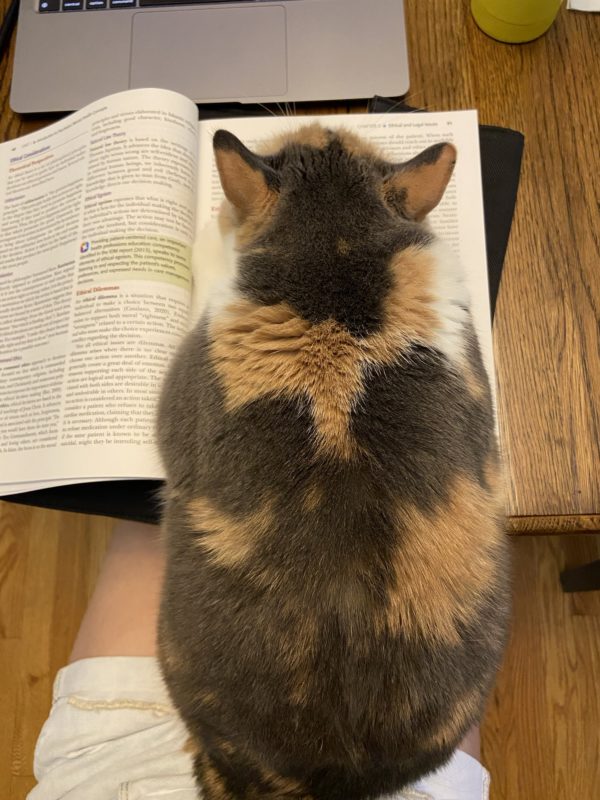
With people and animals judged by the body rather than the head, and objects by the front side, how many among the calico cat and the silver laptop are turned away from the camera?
1

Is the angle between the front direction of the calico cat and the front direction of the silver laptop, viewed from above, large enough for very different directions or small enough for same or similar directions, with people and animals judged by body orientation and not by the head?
very different directions

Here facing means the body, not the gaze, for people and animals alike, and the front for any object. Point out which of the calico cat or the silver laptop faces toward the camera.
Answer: the silver laptop

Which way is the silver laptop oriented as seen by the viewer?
toward the camera

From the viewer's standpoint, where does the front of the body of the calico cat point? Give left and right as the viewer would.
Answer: facing away from the viewer
